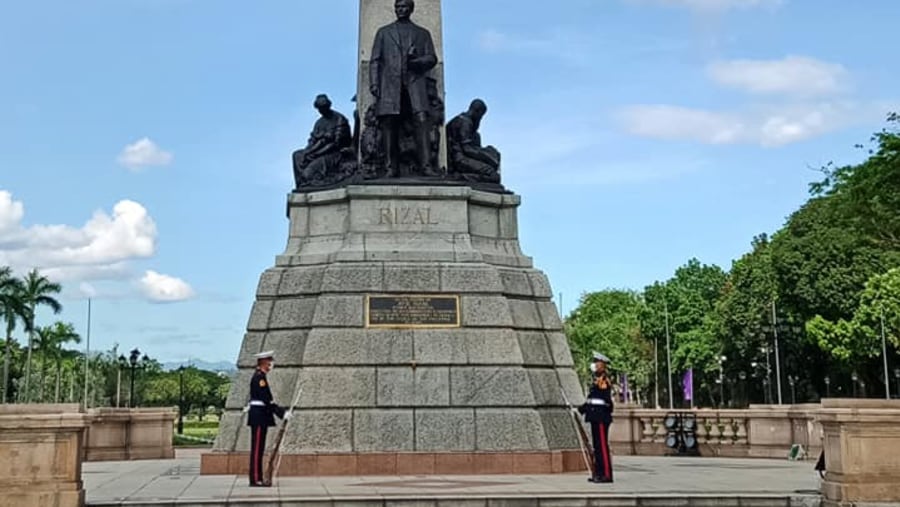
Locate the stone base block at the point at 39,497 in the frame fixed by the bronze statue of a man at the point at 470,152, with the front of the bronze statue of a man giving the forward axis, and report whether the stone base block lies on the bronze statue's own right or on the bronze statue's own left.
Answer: on the bronze statue's own right

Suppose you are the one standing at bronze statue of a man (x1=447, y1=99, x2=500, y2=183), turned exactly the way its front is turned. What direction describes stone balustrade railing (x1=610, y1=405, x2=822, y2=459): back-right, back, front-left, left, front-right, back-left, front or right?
front-left

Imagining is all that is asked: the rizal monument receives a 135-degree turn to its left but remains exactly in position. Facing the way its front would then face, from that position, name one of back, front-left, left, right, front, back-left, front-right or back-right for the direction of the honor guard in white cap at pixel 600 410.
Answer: right

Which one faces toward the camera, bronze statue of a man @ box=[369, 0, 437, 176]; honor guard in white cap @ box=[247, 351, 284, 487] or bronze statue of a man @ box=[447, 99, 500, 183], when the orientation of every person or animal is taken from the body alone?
bronze statue of a man @ box=[369, 0, 437, 176]

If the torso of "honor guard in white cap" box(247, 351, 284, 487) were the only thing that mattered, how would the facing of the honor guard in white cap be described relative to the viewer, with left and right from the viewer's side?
facing to the right of the viewer

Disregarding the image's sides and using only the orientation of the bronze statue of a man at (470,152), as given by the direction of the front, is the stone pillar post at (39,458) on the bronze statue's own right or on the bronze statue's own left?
on the bronze statue's own right

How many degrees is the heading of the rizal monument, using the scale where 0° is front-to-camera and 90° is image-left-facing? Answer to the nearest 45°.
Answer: approximately 0°

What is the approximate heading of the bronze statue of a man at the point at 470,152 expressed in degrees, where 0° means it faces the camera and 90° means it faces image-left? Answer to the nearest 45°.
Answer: approximately 270°

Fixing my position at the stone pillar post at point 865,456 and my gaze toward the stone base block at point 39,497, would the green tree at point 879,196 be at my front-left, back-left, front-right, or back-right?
back-right

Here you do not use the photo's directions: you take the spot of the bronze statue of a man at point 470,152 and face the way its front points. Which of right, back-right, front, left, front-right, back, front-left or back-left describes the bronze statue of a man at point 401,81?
back-right

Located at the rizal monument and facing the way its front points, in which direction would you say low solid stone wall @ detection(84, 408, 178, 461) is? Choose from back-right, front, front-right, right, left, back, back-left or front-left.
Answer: back-right

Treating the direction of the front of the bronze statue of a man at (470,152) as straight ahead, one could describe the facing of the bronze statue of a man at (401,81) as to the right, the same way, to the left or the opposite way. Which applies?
to the right

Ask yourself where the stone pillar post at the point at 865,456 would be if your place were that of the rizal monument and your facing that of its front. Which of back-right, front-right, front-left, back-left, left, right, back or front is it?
front-left
